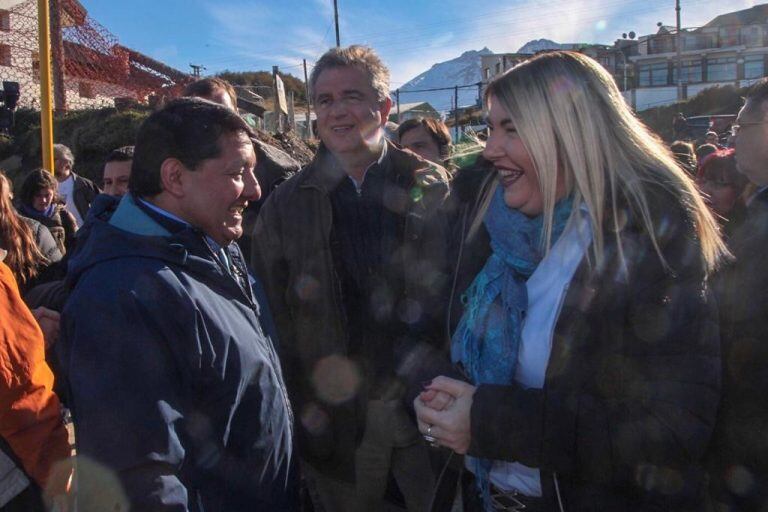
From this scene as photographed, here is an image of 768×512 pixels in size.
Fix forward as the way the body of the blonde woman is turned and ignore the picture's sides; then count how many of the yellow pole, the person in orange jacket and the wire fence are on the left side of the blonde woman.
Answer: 0

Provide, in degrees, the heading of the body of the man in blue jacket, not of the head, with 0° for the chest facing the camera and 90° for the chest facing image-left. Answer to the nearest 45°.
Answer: approximately 270°

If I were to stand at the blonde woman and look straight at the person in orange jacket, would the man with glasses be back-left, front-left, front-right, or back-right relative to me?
back-right

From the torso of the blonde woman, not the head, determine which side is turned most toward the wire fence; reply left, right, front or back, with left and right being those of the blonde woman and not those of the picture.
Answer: right

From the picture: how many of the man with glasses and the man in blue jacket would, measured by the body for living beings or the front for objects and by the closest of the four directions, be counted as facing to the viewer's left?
1

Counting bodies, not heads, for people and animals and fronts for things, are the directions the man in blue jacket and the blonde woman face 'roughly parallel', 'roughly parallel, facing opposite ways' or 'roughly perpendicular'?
roughly parallel, facing opposite ways

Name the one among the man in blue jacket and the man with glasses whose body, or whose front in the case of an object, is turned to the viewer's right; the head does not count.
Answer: the man in blue jacket

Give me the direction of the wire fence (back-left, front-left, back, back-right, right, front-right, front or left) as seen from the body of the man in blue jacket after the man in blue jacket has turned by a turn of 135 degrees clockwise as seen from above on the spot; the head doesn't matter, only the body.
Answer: back-right

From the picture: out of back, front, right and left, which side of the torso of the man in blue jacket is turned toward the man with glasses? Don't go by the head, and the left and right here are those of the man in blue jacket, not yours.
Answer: front

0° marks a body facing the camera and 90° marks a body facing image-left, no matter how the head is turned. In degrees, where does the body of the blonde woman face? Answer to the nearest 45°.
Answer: approximately 45°

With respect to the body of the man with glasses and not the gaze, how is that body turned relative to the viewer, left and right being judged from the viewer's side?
facing to the left of the viewer

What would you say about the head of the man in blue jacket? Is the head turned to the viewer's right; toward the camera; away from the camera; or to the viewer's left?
to the viewer's right

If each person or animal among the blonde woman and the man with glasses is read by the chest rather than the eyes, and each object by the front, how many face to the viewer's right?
0
